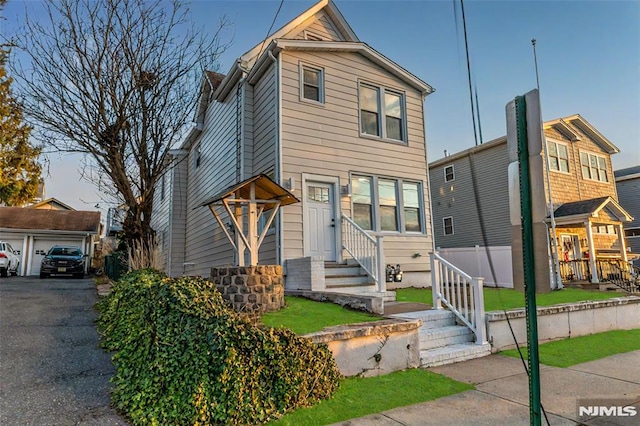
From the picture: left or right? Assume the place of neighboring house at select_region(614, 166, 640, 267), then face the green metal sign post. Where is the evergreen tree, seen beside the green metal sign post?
right

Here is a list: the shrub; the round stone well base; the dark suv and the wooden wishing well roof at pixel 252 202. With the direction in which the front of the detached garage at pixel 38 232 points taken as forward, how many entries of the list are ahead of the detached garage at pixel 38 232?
4

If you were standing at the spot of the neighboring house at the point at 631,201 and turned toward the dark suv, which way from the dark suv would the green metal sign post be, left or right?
left

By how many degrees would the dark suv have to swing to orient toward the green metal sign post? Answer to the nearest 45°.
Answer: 0° — it already faces it

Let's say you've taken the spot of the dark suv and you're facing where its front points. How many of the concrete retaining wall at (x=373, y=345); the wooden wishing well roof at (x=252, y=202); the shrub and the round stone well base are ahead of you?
4

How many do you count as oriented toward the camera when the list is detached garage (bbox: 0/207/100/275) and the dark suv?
2

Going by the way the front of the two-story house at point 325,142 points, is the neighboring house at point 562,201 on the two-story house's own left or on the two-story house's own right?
on the two-story house's own left

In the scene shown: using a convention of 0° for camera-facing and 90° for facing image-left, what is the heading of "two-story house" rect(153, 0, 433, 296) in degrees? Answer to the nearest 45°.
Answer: approximately 315°

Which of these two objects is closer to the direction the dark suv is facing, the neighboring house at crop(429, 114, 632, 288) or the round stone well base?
the round stone well base

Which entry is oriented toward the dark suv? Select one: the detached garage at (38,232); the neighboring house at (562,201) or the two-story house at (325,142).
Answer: the detached garage at (38,232)

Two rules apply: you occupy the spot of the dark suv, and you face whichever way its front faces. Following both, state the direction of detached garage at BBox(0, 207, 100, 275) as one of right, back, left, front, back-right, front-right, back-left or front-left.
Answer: back

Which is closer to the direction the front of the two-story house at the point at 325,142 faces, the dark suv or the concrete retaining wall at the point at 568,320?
the concrete retaining wall

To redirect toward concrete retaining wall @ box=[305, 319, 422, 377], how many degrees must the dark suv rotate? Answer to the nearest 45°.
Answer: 0° — it already faces it

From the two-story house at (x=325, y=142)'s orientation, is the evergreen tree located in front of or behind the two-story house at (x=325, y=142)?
behind
